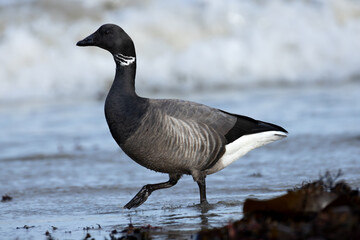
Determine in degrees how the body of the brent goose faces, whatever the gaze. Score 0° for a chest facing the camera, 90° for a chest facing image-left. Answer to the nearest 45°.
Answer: approximately 90°

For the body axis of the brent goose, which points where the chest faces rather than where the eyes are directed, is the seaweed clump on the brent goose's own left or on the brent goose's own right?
on the brent goose's own left
